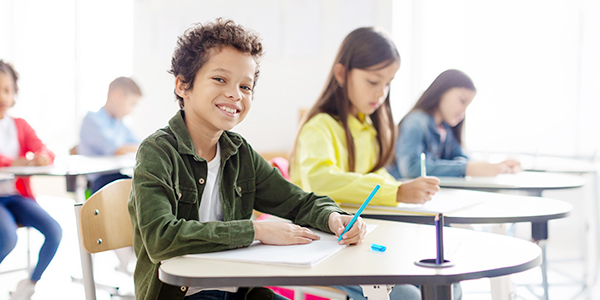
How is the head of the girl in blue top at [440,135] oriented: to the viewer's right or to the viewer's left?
to the viewer's right

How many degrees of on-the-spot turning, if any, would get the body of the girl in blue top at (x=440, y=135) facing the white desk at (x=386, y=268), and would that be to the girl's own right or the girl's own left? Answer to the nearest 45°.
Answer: approximately 45° to the girl's own right

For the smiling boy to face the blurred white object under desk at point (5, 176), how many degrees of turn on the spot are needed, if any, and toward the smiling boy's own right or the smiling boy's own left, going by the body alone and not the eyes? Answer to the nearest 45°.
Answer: approximately 180°

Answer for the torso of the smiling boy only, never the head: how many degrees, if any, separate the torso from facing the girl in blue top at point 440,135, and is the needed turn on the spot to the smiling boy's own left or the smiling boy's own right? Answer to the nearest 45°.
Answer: approximately 90° to the smiling boy's own left

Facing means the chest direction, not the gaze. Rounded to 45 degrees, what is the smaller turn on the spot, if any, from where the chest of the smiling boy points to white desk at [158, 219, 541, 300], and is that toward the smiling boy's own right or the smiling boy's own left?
0° — they already face it

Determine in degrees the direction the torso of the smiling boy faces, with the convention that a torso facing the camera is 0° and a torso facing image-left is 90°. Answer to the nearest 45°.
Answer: approximately 315°

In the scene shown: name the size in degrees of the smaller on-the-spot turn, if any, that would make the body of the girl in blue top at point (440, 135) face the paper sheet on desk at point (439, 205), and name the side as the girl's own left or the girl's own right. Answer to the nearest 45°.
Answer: approximately 45° to the girl's own right
